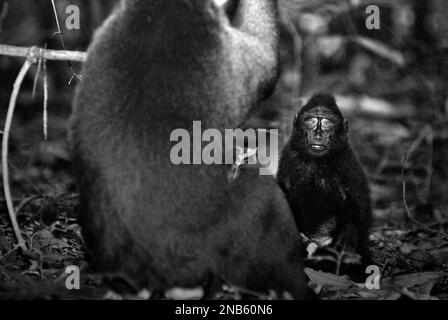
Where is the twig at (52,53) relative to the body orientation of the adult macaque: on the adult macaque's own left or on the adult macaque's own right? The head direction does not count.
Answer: on the adult macaque's own left

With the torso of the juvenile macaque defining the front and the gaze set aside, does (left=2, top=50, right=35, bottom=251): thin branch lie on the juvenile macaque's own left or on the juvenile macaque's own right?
on the juvenile macaque's own right

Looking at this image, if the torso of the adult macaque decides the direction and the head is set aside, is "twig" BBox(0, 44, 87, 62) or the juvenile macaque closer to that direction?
the juvenile macaque

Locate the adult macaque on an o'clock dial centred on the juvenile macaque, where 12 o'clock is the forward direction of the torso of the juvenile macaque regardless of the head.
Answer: The adult macaque is roughly at 1 o'clock from the juvenile macaque.

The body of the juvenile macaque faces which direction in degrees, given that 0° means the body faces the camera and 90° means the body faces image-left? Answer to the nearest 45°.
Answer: approximately 0°

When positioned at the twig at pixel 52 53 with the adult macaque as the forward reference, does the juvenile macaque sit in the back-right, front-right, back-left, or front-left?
front-left
